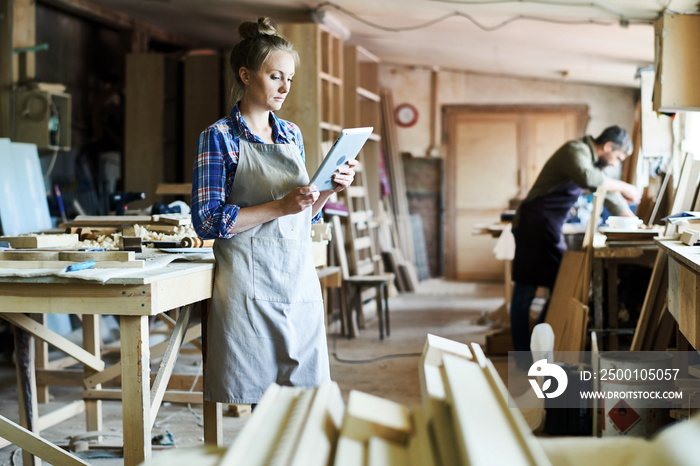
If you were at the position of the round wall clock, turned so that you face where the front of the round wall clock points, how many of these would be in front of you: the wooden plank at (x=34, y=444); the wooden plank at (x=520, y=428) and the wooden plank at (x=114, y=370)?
3

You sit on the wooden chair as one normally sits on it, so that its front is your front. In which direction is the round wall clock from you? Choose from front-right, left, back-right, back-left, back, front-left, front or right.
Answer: left

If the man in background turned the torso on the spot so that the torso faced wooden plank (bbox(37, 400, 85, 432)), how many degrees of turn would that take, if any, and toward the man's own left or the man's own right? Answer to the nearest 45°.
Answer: approximately 135° to the man's own right

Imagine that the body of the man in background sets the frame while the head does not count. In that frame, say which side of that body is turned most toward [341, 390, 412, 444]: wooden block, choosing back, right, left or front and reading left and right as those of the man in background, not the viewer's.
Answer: right

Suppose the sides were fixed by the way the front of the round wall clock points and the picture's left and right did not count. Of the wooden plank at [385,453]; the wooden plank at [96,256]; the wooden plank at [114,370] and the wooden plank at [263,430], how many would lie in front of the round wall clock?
4

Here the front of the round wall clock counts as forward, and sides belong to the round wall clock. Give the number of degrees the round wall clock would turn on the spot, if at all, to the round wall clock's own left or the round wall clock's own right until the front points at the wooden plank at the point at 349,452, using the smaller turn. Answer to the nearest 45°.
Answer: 0° — it already faces it

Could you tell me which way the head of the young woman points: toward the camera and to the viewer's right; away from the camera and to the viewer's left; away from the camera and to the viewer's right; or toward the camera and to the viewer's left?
toward the camera and to the viewer's right

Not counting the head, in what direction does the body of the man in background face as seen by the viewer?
to the viewer's right
